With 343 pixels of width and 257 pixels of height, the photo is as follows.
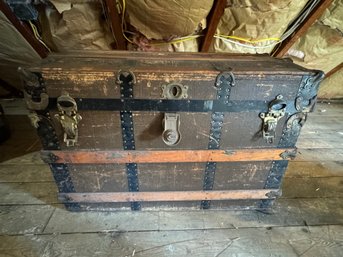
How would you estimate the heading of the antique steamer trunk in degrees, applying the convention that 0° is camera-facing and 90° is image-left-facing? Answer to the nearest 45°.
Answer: approximately 0°

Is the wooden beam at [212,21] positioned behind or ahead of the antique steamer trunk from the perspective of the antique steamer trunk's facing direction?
behind

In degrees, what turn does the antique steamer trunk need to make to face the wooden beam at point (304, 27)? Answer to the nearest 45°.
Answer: approximately 135° to its left

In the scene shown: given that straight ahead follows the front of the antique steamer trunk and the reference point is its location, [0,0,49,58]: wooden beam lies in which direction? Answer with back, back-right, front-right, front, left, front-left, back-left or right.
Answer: back-right

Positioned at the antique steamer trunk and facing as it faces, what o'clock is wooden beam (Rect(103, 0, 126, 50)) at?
The wooden beam is roughly at 5 o'clock from the antique steamer trunk.
